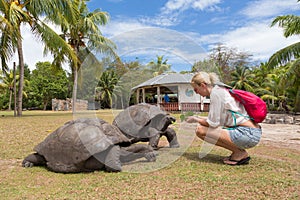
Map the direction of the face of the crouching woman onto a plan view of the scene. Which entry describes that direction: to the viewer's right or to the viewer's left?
to the viewer's left

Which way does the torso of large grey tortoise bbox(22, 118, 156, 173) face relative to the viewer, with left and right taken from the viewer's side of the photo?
facing to the right of the viewer

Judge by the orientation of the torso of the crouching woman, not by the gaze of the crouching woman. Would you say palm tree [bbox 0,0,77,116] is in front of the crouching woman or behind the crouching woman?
in front

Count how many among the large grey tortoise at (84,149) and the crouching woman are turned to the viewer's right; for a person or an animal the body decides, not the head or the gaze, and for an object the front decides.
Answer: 1

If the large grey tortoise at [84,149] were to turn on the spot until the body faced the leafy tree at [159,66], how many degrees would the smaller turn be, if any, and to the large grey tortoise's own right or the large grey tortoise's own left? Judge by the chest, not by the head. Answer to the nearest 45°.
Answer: approximately 45° to the large grey tortoise's own left

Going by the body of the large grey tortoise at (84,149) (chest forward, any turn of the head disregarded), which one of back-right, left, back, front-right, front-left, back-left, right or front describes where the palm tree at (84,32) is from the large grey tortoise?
left

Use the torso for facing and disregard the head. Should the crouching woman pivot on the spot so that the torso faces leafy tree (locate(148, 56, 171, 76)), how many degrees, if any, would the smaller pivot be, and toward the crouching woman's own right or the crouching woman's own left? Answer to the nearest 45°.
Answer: approximately 45° to the crouching woman's own right

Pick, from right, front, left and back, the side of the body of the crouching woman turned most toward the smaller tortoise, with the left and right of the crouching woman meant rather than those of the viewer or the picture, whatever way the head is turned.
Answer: front

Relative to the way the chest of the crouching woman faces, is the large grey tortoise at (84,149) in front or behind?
in front

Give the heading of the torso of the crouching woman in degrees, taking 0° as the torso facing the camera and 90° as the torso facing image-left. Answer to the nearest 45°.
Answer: approximately 90°
